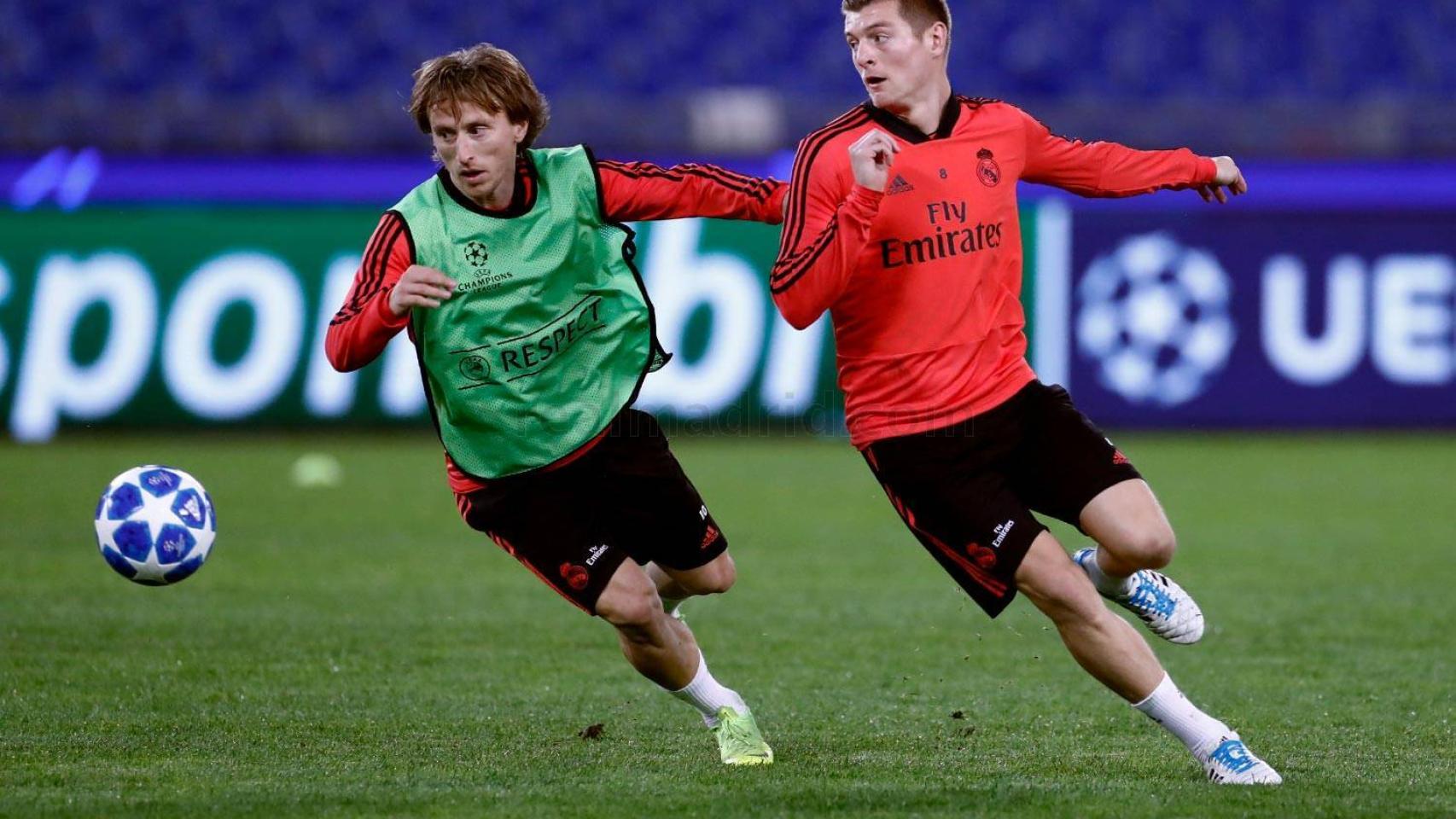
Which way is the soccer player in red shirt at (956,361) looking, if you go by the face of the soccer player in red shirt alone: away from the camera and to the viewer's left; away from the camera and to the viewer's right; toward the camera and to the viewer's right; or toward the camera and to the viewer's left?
toward the camera and to the viewer's left

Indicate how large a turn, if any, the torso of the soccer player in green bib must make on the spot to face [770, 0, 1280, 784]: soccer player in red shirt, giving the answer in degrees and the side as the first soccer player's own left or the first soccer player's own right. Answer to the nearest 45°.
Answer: approximately 90° to the first soccer player's own left

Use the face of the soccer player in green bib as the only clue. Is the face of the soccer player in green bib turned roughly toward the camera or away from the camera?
toward the camera

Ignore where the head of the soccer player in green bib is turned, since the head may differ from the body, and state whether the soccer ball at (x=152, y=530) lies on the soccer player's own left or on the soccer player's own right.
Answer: on the soccer player's own right

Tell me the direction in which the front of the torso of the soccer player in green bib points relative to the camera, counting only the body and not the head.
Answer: toward the camera
